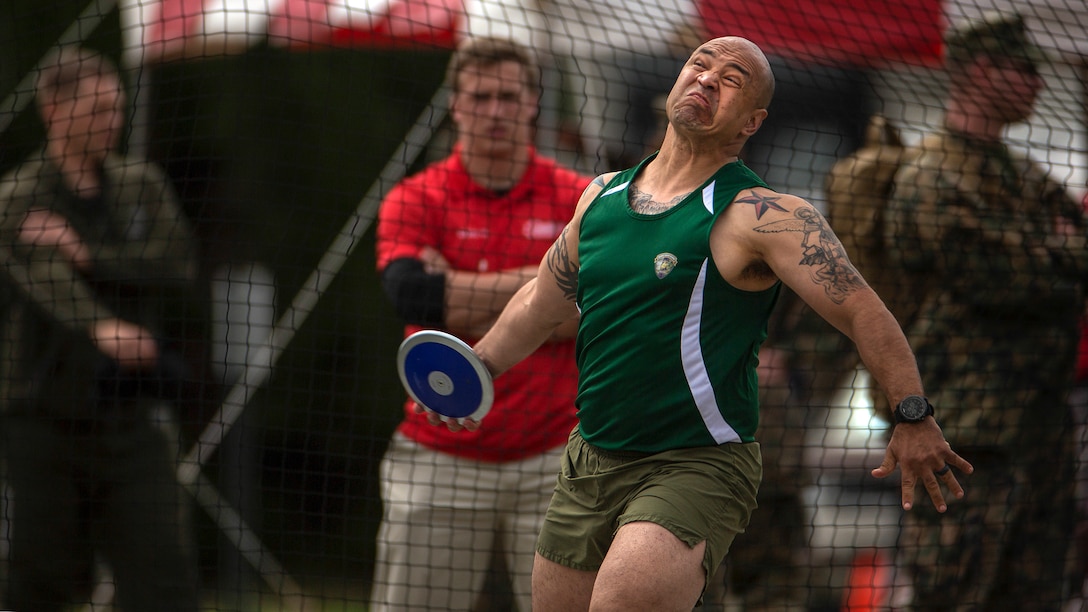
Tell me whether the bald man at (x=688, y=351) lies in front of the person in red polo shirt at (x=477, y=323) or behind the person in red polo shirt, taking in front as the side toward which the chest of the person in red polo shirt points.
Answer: in front

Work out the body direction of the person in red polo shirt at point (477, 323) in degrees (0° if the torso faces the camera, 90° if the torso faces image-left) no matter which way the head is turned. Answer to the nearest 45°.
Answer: approximately 0°

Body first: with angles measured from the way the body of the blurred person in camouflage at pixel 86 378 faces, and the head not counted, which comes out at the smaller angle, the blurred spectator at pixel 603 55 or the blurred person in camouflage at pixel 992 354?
the blurred person in camouflage

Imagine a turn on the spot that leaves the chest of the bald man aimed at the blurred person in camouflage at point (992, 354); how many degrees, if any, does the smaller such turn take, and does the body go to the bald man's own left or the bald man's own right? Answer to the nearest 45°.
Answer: approximately 180°
